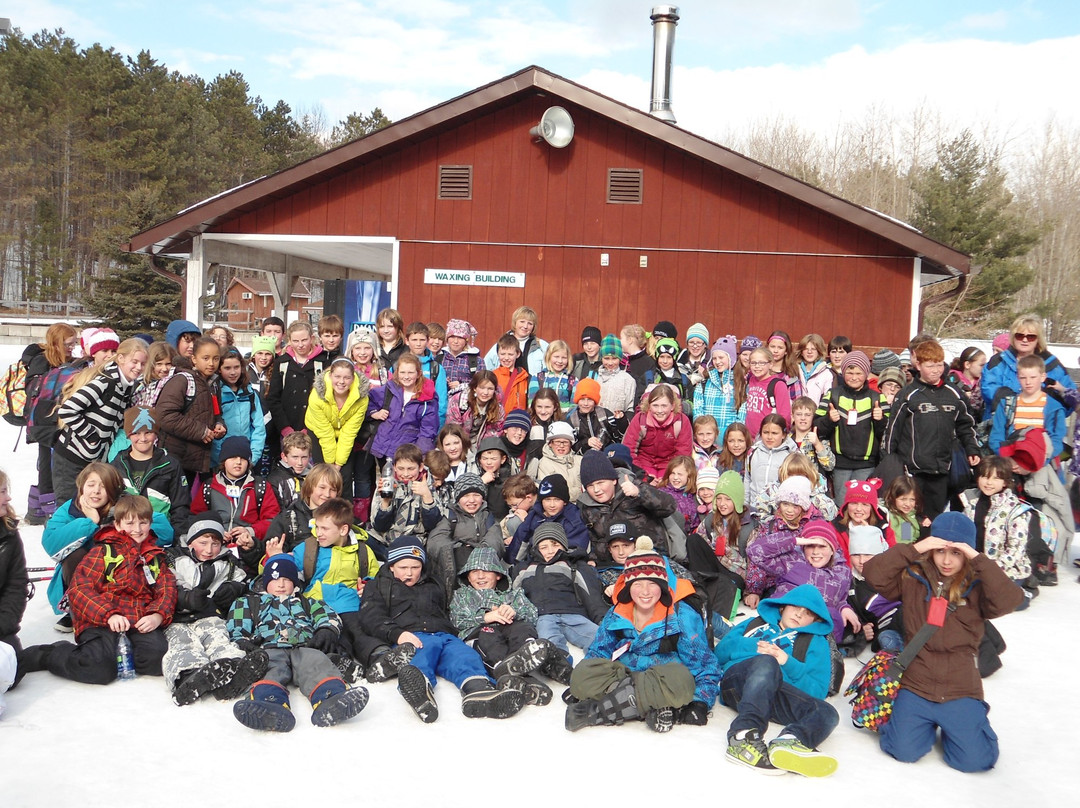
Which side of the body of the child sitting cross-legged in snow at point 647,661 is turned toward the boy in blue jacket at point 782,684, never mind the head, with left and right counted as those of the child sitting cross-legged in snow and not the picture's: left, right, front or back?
left

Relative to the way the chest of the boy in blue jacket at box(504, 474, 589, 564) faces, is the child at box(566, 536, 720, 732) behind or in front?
in front

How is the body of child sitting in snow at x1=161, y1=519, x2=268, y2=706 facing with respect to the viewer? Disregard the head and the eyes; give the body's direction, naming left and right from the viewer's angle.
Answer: facing the viewer

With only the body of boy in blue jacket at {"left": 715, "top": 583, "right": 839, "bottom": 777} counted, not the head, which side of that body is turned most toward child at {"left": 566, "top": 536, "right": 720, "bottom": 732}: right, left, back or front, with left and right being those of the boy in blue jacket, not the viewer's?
right

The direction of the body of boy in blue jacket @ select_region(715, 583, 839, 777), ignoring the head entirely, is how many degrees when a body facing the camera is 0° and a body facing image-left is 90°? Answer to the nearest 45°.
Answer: approximately 0°

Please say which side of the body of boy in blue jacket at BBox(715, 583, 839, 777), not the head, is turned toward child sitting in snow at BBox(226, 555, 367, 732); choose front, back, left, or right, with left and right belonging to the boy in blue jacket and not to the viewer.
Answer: right

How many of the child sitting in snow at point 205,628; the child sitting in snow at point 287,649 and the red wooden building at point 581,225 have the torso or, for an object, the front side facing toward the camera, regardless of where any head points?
3

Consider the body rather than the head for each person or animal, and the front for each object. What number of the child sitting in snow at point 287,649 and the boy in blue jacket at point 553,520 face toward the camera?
2

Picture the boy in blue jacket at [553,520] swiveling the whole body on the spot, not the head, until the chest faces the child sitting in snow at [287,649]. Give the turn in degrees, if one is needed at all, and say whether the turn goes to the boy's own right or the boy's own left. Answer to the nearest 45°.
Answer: approximately 45° to the boy's own right
